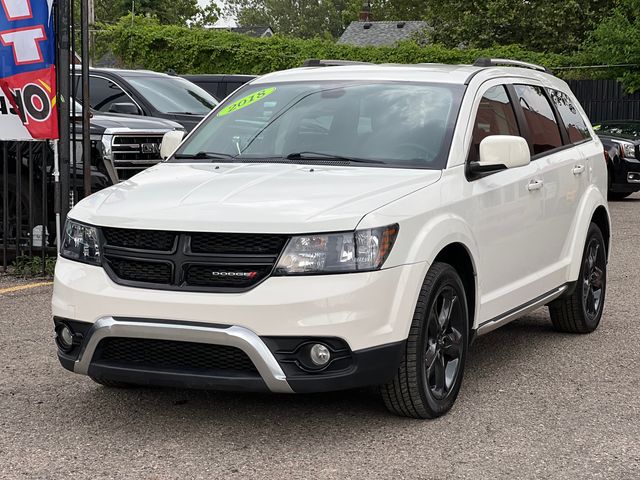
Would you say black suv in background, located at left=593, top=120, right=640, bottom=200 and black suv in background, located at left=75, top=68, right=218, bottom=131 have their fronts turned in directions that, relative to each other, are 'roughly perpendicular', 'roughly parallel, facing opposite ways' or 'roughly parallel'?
roughly parallel

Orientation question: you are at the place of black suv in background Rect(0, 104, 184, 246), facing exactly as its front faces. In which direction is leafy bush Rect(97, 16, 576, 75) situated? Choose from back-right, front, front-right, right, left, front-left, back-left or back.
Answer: back-left

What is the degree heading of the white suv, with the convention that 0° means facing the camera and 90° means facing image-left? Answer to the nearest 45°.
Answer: approximately 45°

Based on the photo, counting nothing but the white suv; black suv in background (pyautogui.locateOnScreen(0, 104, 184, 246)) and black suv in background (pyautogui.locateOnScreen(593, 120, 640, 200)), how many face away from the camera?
0

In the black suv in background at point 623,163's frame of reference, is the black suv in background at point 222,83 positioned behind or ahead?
behind

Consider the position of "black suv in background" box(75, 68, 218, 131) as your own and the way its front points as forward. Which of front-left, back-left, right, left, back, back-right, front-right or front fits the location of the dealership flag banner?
front-right

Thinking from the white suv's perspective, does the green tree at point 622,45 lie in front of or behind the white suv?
behind

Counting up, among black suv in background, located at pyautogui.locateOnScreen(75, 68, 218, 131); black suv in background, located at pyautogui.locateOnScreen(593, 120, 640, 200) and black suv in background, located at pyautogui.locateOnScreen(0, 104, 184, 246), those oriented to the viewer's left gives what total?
0

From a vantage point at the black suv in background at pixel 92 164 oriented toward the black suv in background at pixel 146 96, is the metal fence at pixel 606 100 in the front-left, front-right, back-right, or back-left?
front-right

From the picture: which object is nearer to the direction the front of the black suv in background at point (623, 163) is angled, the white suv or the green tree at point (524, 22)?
the white suv

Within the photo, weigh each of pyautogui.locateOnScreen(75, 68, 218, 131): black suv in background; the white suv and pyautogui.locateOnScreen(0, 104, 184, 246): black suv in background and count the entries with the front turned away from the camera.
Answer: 0

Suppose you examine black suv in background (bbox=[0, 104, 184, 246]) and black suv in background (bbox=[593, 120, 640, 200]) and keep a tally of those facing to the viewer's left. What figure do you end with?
0

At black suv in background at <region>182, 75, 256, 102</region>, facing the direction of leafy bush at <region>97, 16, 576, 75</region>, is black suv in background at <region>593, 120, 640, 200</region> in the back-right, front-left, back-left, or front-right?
back-right

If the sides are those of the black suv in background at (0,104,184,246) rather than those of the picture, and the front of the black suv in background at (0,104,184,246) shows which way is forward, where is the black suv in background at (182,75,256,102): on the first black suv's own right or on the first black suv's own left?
on the first black suv's own left

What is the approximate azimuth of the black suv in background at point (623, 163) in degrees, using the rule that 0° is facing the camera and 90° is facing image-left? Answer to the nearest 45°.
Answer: approximately 315°

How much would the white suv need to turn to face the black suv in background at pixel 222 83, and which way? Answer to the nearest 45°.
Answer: approximately 135° to its right

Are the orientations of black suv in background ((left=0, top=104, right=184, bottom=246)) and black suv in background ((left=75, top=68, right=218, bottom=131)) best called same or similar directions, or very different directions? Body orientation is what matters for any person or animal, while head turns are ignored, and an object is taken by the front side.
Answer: same or similar directions
